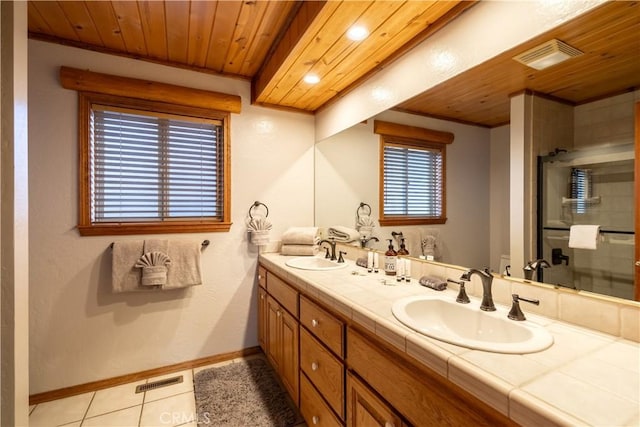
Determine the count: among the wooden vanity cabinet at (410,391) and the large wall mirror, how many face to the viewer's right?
0

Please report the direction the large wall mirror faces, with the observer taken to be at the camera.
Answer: facing the viewer and to the left of the viewer

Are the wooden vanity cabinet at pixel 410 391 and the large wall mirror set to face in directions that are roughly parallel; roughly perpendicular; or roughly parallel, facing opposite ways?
roughly parallel

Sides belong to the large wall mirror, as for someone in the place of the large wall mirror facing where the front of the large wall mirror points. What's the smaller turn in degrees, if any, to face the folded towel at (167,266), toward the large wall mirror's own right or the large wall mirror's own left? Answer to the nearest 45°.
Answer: approximately 45° to the large wall mirror's own right

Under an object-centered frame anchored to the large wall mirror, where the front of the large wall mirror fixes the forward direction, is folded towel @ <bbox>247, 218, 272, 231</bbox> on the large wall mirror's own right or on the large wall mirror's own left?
on the large wall mirror's own right

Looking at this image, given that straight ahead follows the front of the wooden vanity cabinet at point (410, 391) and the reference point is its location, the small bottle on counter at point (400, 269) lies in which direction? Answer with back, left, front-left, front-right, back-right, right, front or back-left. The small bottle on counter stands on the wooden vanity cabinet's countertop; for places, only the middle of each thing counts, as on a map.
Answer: back-right

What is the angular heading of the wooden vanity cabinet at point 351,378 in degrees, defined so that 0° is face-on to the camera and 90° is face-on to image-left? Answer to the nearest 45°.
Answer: approximately 45°

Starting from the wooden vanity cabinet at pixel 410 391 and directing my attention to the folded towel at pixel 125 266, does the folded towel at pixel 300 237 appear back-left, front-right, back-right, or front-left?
front-right

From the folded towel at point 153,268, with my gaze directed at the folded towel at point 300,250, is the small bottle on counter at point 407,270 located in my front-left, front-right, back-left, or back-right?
front-right

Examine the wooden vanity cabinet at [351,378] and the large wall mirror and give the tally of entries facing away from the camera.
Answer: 0

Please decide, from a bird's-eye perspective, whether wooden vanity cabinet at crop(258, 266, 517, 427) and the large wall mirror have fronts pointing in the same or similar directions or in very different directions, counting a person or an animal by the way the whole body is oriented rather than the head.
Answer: same or similar directions
